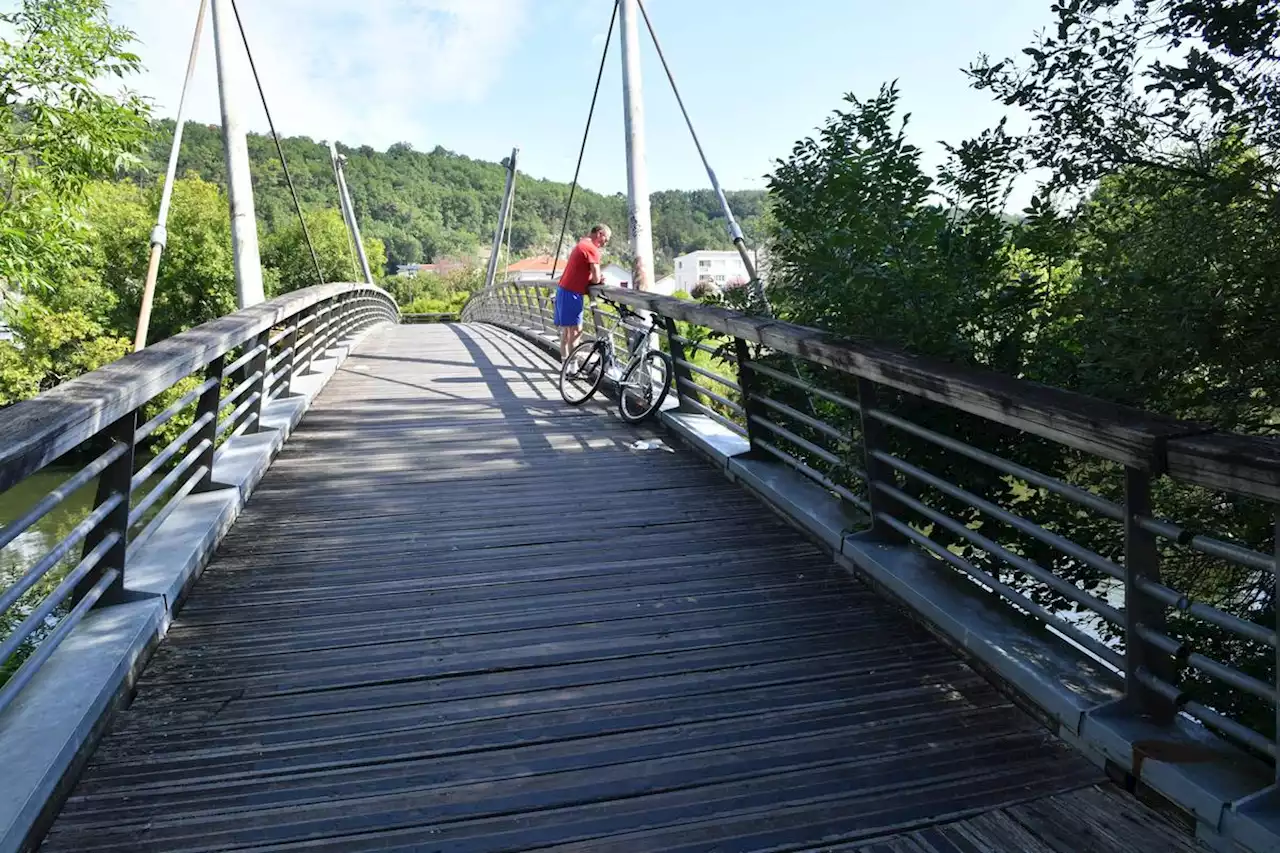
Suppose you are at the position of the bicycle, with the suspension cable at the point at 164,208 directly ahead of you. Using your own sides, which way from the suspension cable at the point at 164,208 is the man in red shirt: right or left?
right

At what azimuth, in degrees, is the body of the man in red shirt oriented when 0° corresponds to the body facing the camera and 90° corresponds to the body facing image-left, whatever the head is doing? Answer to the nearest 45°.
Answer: approximately 270°

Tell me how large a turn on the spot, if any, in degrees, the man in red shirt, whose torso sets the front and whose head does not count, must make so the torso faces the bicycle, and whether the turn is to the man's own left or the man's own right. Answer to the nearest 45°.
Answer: approximately 90° to the man's own right

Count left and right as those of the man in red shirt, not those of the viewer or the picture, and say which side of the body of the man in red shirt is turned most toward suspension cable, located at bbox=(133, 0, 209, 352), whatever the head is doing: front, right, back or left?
back
